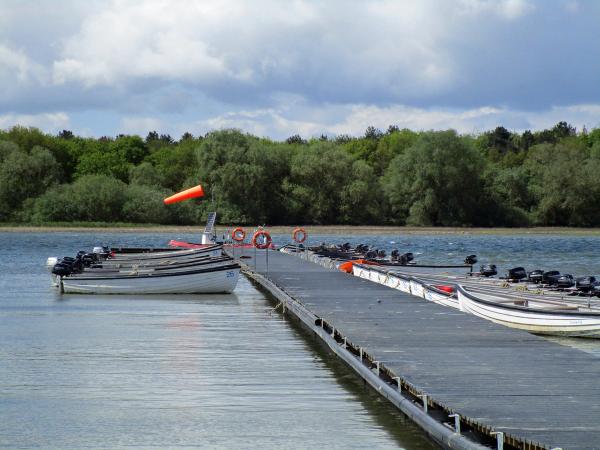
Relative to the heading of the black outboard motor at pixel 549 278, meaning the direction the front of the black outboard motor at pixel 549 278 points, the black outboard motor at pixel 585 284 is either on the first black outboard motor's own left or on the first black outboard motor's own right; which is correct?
on the first black outboard motor's own left

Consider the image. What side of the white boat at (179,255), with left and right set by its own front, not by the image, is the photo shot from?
right

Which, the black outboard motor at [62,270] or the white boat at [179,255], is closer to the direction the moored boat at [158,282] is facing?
the white boat

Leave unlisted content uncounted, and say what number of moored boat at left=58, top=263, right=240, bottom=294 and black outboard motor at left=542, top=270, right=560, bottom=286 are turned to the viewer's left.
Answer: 1

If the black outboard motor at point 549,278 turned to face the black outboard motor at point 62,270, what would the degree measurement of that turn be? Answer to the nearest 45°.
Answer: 0° — it already faces it

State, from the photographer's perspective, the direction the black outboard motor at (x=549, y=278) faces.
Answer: facing to the left of the viewer

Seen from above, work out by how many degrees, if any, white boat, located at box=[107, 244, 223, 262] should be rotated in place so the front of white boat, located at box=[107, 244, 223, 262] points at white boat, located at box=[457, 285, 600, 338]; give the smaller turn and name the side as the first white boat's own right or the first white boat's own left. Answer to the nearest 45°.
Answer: approximately 90° to the first white boat's own right

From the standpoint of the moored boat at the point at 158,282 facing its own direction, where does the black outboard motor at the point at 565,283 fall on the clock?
The black outboard motor is roughly at 1 o'clock from the moored boat.

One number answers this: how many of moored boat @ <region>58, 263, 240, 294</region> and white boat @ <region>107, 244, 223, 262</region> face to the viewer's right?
2

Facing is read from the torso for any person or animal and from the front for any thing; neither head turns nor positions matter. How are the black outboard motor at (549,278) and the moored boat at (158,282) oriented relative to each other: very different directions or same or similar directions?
very different directions

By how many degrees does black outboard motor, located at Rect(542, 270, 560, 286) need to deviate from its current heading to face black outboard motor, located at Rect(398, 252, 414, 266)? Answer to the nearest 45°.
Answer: approximately 45° to its right

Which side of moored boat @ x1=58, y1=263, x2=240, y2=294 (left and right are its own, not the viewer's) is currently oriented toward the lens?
right

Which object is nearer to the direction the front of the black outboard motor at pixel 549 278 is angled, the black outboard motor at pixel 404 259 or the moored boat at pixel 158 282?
the moored boat

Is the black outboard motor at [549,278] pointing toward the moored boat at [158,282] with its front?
yes
